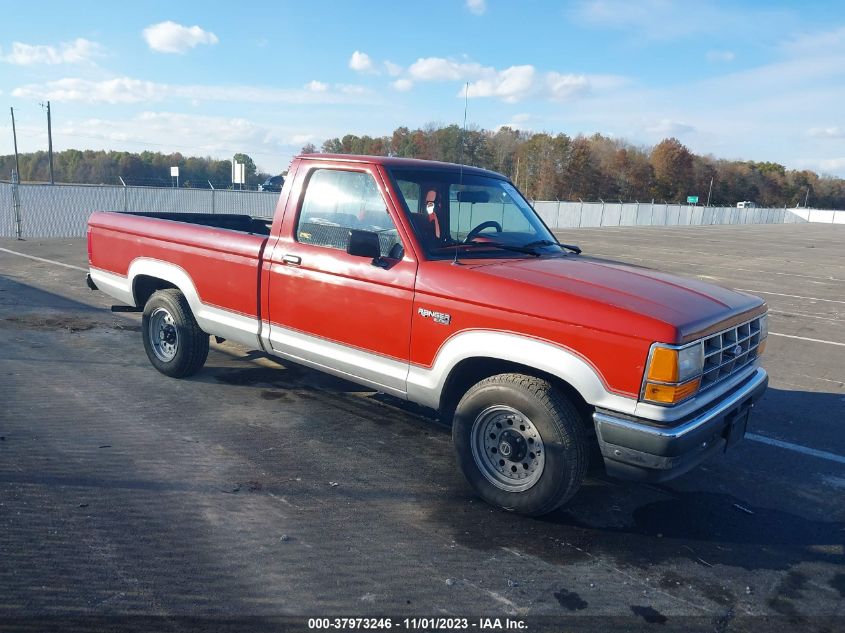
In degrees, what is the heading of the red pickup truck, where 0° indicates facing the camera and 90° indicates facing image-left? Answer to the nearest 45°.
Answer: approximately 315°

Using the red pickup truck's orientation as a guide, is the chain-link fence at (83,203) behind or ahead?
behind
